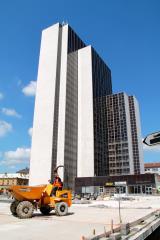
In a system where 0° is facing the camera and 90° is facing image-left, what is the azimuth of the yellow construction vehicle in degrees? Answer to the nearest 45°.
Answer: approximately 45°
